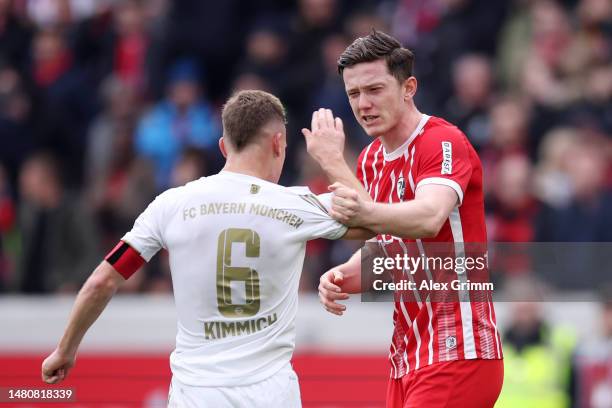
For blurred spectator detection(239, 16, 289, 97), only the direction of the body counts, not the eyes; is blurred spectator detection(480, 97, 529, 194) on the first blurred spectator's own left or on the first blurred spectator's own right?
on the first blurred spectator's own left

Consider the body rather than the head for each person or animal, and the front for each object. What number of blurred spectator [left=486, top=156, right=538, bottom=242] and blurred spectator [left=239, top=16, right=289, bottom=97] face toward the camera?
2

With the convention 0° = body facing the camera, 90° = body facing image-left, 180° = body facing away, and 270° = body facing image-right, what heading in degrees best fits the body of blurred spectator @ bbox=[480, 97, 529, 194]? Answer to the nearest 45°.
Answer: approximately 0°

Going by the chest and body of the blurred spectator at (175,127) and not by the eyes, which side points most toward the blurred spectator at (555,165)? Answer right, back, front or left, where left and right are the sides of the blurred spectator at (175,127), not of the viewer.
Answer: left

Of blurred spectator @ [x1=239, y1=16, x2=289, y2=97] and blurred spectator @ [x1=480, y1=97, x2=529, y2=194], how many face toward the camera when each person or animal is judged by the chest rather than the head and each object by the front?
2

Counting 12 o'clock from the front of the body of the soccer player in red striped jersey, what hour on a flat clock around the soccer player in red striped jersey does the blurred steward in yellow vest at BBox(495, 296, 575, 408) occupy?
The blurred steward in yellow vest is roughly at 5 o'clock from the soccer player in red striped jersey.

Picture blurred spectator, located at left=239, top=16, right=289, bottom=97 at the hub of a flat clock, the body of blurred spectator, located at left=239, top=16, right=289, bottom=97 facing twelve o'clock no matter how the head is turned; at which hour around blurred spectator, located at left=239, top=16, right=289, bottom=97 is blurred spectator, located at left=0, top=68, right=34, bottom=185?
blurred spectator, located at left=0, top=68, right=34, bottom=185 is roughly at 3 o'clock from blurred spectator, located at left=239, top=16, right=289, bottom=97.
